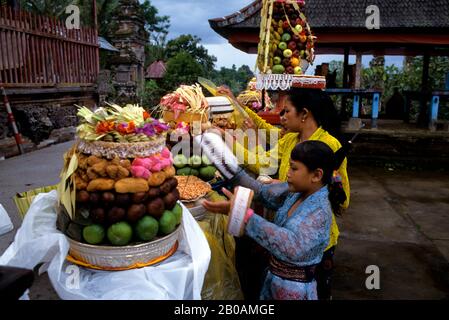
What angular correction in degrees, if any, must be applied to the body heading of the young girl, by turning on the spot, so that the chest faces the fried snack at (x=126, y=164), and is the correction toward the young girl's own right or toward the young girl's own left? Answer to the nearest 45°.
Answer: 0° — they already face it

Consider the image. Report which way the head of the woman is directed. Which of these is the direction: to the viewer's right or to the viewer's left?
to the viewer's left

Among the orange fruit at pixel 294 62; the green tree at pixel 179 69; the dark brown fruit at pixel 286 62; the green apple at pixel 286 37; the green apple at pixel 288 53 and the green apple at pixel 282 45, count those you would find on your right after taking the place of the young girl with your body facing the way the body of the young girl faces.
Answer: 6

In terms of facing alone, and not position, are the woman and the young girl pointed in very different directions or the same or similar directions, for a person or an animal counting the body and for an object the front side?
same or similar directions

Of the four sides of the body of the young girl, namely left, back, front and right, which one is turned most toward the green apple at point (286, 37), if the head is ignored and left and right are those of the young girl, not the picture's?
right

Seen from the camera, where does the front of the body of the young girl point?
to the viewer's left

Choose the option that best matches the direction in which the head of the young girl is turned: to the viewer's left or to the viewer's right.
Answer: to the viewer's left

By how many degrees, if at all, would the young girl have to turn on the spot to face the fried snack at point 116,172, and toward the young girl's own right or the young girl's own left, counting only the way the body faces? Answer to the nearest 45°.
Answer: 0° — they already face it

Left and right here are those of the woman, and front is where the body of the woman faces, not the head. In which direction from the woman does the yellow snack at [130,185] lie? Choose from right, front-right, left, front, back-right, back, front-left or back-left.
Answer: front-left

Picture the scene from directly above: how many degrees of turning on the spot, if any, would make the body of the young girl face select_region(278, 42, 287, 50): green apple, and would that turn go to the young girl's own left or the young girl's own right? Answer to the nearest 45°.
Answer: approximately 90° to the young girl's own right

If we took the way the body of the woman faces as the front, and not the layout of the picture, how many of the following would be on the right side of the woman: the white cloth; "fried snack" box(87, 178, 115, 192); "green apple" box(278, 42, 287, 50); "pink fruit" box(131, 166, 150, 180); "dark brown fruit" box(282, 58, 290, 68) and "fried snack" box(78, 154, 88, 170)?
2

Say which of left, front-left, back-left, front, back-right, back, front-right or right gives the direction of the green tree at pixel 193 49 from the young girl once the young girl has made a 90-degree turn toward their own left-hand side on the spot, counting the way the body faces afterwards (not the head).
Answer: back

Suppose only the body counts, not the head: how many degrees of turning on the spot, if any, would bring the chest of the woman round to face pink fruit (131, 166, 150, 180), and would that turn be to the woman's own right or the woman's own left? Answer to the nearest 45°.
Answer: approximately 45° to the woman's own left

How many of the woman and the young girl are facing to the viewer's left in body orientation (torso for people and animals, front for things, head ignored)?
2

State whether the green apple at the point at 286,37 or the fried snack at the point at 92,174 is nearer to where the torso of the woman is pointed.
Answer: the fried snack

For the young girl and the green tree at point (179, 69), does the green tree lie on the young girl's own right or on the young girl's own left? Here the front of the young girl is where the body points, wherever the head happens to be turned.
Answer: on the young girl's own right

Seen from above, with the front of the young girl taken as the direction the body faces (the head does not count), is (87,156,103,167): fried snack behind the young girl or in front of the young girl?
in front

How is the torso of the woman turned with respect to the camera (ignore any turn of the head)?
to the viewer's left
